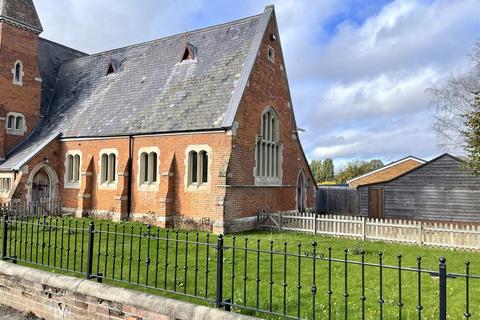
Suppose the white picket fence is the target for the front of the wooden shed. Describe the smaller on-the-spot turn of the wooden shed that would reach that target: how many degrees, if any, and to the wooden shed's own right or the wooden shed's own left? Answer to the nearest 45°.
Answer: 0° — it already faces it

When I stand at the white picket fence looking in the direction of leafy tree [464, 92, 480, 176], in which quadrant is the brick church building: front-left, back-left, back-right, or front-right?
back-left

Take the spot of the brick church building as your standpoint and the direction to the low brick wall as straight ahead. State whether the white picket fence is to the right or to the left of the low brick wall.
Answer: left

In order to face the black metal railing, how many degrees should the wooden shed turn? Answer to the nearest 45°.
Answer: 0° — it already faces it
